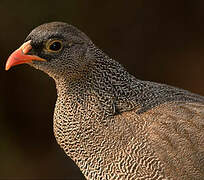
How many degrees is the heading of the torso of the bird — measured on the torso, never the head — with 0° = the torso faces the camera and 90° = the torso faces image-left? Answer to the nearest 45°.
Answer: approximately 90°
